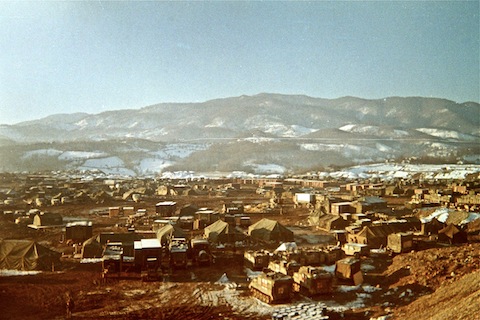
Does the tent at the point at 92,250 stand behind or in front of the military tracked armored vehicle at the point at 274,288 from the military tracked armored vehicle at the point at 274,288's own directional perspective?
in front

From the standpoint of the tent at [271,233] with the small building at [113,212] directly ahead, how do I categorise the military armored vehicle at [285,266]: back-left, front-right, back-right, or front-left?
back-left

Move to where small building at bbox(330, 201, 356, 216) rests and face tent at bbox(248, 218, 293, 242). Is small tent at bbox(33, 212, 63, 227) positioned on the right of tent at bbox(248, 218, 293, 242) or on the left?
right

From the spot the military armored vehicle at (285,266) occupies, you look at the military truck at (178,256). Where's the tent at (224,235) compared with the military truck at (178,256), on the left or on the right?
right

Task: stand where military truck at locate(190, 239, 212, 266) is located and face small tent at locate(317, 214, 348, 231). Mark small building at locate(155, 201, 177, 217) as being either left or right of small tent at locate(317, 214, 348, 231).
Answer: left
